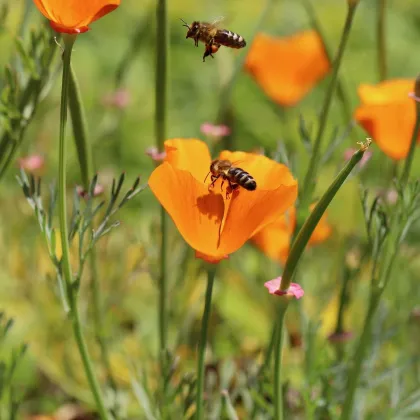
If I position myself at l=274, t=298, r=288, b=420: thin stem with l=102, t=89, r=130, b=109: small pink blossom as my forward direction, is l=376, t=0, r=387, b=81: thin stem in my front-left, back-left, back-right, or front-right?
front-right

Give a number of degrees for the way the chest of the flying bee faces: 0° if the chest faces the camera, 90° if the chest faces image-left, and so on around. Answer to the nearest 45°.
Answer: approximately 90°
